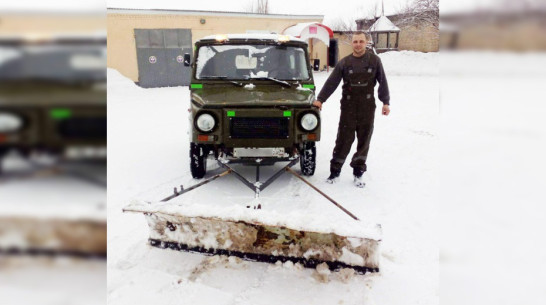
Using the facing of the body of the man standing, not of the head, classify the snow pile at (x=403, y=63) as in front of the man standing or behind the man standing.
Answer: behind

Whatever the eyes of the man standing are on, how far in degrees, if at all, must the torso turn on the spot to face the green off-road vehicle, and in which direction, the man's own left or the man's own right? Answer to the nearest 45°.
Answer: approximately 90° to the man's own right

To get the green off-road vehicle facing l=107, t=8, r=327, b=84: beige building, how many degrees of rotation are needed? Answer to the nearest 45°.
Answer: approximately 180°

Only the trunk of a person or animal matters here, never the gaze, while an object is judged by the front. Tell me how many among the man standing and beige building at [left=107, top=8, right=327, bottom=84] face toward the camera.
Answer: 2

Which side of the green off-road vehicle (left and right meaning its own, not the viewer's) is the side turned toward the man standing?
left

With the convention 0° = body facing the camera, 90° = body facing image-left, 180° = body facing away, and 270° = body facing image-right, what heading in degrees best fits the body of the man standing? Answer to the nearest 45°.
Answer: approximately 0°

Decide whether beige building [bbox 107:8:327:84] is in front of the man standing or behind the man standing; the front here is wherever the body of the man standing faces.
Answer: behind
